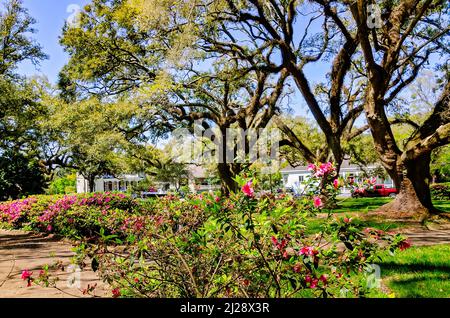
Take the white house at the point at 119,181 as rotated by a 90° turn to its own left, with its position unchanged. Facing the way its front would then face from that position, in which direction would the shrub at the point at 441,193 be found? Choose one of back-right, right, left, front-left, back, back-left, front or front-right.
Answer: right

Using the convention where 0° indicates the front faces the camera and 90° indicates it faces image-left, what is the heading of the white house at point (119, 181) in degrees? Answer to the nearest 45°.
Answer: approximately 315°

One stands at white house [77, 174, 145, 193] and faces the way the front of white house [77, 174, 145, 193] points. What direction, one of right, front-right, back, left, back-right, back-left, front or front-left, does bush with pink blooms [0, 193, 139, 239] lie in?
front-right

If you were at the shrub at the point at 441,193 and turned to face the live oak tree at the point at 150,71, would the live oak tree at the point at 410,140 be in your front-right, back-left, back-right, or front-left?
front-left

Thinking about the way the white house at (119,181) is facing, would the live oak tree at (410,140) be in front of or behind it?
in front

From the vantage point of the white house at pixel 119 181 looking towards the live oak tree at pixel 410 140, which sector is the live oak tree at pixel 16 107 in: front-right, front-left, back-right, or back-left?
front-right

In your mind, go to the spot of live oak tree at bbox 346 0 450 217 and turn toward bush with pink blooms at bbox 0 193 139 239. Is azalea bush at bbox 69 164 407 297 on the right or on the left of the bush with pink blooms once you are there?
left

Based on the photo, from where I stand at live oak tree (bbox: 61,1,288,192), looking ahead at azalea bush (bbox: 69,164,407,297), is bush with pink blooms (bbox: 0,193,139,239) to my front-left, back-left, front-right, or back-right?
front-right

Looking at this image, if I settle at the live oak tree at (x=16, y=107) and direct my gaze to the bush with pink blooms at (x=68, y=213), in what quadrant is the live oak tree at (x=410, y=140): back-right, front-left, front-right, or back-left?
front-left

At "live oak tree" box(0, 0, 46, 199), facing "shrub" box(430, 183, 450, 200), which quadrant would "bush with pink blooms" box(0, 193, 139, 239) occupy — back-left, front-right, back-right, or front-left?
front-right

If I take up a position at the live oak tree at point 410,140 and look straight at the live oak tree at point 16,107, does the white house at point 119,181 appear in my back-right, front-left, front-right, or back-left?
front-right
